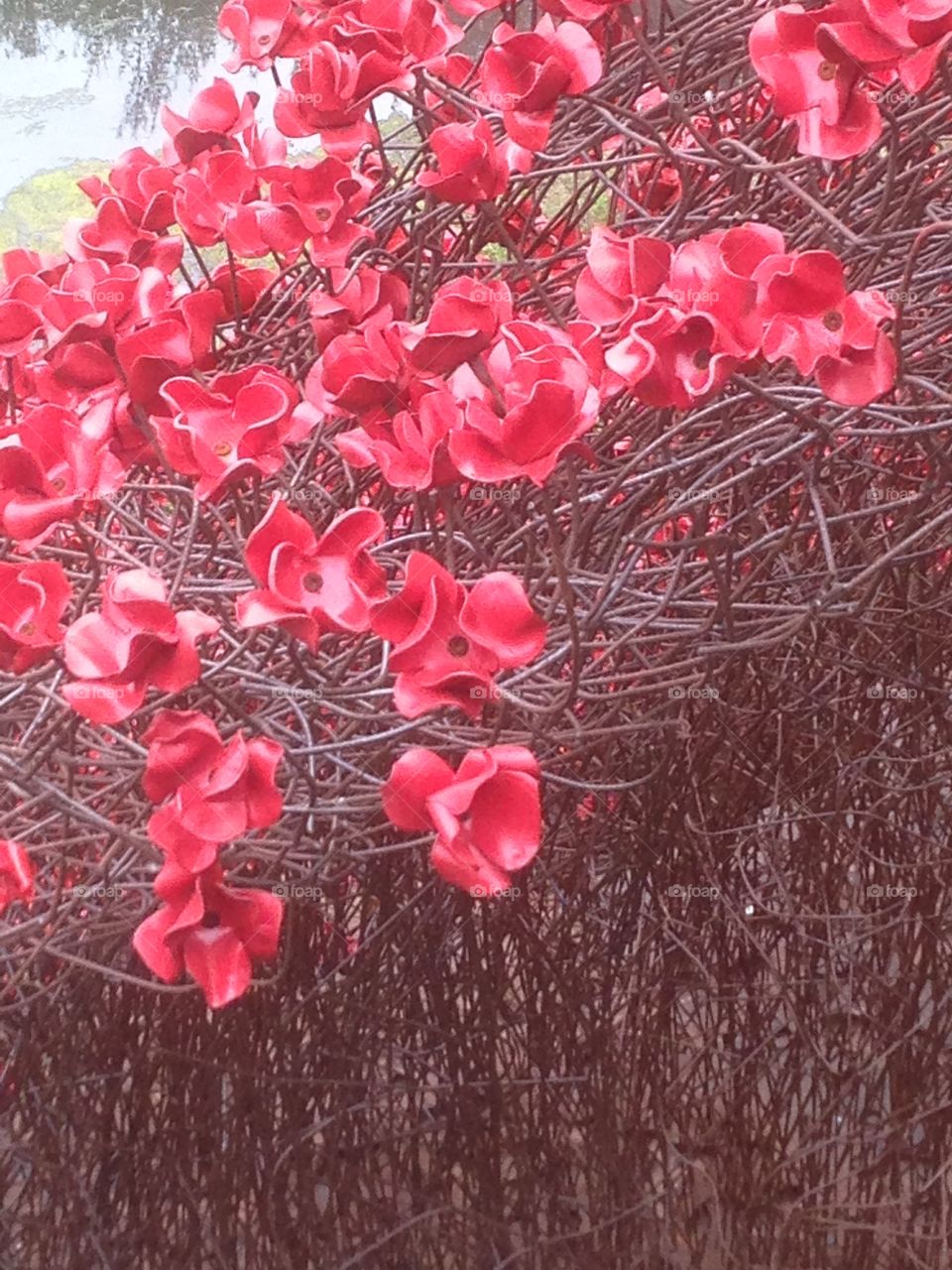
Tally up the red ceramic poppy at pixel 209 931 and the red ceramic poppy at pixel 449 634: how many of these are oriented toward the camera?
2

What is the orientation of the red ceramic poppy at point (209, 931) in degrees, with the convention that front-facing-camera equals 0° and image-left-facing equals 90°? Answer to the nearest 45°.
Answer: approximately 0°

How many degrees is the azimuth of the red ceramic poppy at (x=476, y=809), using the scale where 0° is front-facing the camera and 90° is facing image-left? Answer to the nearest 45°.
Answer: approximately 0°
